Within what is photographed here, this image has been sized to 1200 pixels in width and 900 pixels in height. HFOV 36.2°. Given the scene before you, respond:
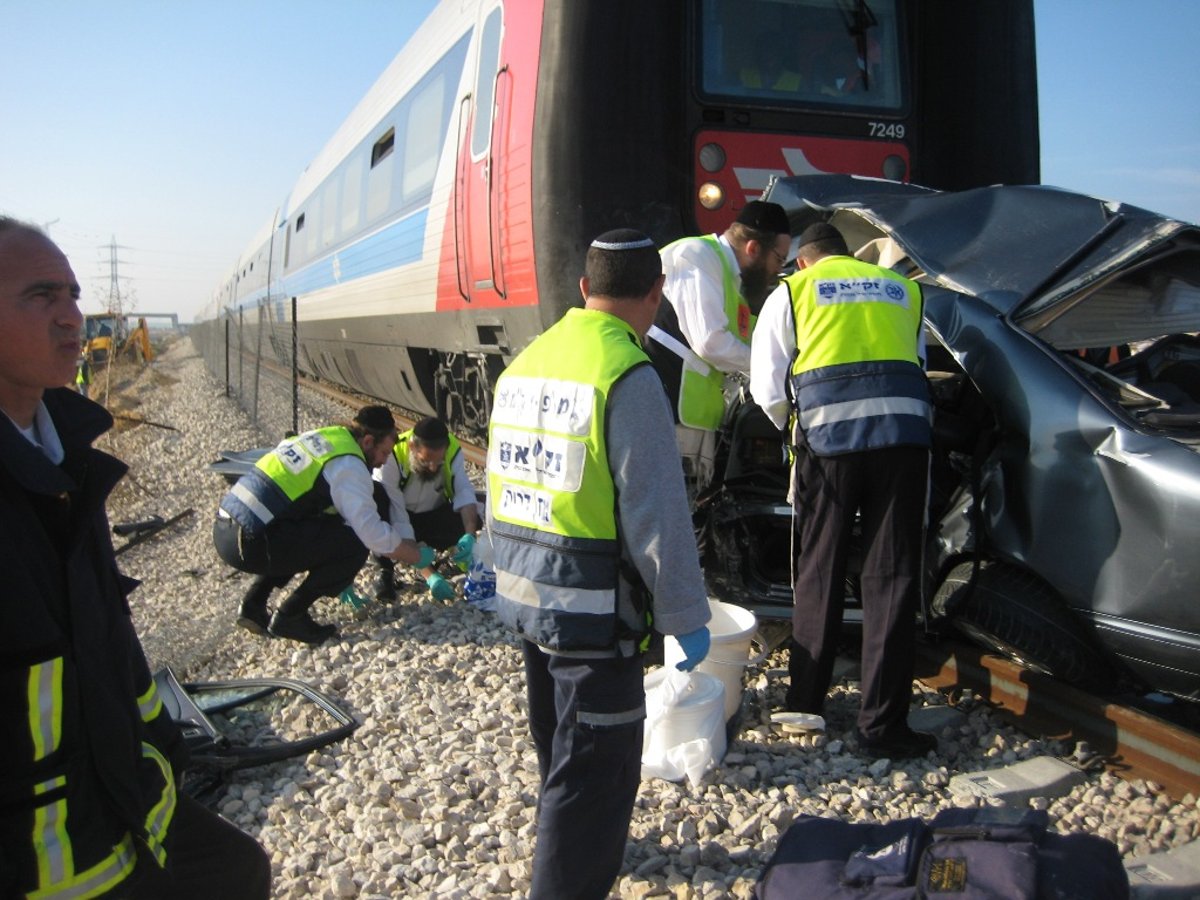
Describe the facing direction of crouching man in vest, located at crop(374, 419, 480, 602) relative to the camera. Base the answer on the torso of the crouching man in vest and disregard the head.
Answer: toward the camera

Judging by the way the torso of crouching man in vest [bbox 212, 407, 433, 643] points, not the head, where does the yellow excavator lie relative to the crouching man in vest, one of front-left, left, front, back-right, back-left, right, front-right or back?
left

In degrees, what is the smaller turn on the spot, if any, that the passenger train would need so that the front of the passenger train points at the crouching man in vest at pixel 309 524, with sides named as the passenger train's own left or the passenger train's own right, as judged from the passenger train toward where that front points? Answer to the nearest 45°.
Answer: approximately 90° to the passenger train's own right

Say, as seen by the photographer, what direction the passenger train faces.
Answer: facing the viewer and to the right of the viewer

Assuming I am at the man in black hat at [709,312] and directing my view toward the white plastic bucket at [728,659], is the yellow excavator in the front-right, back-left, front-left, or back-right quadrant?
back-right

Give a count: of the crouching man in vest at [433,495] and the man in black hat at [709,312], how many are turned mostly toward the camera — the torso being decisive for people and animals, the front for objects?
1

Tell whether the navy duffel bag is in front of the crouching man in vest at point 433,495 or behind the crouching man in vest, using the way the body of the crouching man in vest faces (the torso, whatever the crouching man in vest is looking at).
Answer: in front

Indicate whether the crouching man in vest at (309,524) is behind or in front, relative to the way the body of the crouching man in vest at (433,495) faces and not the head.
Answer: in front

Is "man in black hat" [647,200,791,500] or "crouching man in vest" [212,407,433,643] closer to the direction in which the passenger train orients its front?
the man in black hat

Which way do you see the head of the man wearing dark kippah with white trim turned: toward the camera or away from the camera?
away from the camera

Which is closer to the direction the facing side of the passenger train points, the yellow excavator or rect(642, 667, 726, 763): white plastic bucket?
the white plastic bucket

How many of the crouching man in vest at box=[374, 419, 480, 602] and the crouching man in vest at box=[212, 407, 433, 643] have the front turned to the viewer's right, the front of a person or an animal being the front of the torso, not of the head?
1

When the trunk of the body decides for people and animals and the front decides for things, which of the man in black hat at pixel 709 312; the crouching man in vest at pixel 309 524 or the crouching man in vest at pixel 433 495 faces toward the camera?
the crouching man in vest at pixel 433 495

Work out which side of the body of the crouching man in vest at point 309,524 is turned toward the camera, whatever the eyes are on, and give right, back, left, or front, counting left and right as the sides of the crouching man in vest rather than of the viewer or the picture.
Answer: right
